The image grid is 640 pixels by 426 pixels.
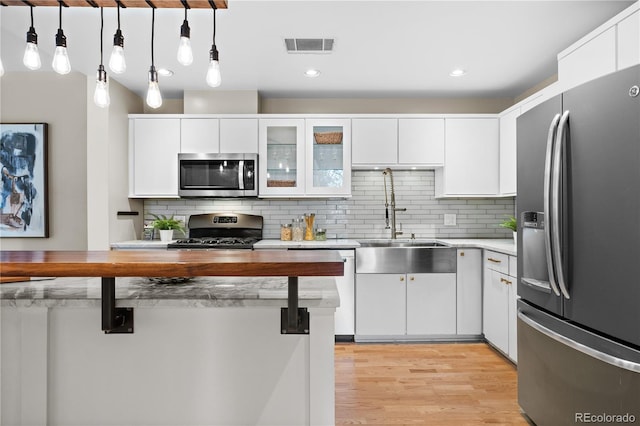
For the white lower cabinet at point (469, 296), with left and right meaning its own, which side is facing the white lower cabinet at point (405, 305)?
right

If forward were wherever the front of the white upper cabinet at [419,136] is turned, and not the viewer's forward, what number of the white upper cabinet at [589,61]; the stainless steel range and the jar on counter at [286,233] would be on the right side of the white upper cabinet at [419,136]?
2

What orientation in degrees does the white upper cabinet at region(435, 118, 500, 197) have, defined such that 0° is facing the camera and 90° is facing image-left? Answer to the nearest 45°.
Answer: approximately 0°

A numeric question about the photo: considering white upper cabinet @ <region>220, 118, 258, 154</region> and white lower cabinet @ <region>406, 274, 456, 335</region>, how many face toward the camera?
2

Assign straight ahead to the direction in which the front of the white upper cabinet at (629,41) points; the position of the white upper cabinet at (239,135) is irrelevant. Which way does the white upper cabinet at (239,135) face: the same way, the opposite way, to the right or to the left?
to the left

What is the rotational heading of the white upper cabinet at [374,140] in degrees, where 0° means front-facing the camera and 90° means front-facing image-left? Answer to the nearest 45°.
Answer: approximately 0°
